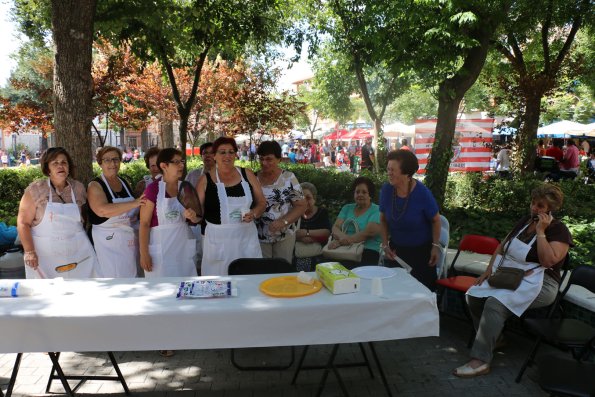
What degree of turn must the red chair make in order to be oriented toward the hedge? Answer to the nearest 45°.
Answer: approximately 135° to its right

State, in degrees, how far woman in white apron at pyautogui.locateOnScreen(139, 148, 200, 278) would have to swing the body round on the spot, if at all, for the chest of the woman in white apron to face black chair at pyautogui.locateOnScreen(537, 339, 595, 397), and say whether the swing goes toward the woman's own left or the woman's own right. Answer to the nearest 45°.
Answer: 0° — they already face it

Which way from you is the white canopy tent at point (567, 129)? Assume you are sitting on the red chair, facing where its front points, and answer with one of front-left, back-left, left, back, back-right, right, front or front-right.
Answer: back-right

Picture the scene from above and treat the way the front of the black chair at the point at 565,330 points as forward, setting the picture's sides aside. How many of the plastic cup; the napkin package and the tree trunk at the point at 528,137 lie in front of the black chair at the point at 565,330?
2

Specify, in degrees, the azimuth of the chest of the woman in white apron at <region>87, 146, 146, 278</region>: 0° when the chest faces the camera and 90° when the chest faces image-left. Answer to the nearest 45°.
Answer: approximately 315°

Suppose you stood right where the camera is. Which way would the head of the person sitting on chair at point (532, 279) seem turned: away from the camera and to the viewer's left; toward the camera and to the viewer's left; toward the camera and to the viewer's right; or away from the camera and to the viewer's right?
toward the camera and to the viewer's left

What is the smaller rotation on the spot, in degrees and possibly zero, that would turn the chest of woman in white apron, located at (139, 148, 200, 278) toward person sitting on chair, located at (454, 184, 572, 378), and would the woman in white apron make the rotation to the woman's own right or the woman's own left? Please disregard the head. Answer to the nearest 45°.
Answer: approximately 45° to the woman's own left

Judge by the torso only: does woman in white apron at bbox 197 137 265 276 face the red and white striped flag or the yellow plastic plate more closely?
the yellow plastic plate

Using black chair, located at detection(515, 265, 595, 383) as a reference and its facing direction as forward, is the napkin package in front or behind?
in front

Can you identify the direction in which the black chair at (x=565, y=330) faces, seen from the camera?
facing the viewer and to the left of the viewer

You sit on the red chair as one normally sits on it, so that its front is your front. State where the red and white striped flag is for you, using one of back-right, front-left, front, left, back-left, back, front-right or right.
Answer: back-right

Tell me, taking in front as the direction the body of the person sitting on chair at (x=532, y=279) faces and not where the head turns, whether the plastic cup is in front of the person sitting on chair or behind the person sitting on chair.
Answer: in front

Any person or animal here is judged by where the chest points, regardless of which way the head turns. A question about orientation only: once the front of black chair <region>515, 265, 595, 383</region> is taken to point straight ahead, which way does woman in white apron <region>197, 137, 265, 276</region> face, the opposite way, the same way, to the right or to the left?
to the left

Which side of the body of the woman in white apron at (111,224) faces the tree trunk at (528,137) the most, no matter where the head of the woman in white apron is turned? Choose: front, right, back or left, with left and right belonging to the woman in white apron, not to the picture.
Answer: left

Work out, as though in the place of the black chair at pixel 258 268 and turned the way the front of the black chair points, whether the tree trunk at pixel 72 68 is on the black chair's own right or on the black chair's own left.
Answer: on the black chair's own right
